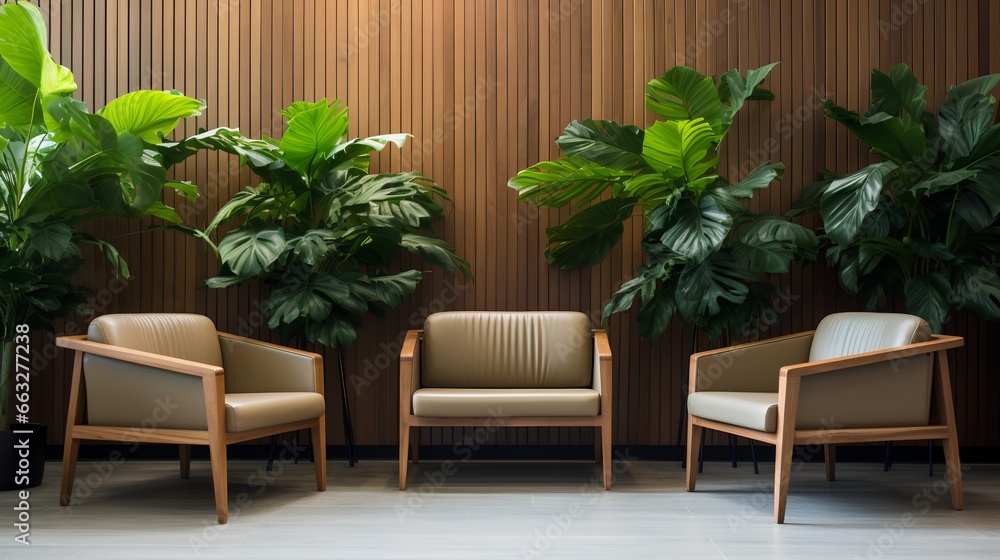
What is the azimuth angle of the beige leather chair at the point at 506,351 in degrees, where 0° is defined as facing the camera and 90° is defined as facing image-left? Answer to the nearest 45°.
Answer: approximately 0°

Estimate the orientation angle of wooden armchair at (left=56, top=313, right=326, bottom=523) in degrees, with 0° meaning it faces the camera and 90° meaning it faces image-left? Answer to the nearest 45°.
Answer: approximately 315°

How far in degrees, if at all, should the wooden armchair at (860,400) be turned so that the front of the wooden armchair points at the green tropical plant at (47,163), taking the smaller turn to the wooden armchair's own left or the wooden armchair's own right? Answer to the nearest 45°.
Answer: approximately 45° to the wooden armchair's own right

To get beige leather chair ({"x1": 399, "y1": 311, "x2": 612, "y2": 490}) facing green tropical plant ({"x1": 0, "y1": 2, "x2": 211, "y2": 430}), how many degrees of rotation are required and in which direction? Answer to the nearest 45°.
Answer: approximately 90° to its right

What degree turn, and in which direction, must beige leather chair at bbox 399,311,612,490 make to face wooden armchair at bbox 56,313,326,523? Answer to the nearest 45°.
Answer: approximately 45° to its right

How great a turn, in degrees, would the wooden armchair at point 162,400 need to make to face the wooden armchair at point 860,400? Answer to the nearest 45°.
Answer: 0° — it already faces it

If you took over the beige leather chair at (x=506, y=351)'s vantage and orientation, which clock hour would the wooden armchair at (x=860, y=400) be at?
The wooden armchair is roughly at 10 o'clock from the beige leather chair.
